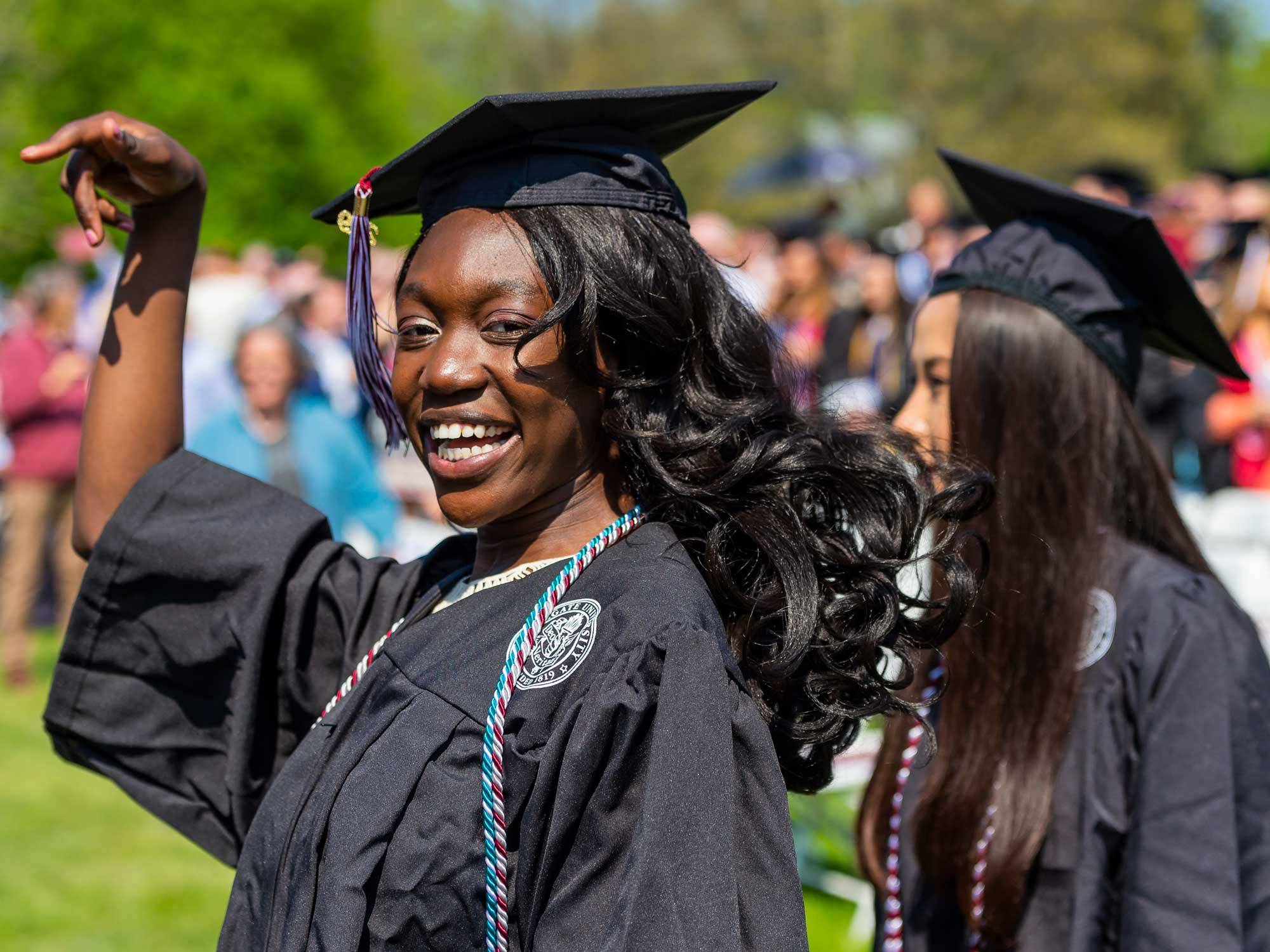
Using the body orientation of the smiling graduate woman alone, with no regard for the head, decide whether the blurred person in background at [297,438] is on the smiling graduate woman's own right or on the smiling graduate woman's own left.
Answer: on the smiling graduate woman's own right

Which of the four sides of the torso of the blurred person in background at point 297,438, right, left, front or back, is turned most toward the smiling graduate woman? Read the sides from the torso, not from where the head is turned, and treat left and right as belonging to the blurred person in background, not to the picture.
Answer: front

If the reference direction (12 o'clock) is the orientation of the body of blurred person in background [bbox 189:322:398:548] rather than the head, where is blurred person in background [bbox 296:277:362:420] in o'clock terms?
blurred person in background [bbox 296:277:362:420] is roughly at 6 o'clock from blurred person in background [bbox 189:322:398:548].

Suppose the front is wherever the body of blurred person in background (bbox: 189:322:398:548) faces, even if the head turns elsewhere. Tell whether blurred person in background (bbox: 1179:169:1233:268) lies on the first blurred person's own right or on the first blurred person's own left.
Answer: on the first blurred person's own left

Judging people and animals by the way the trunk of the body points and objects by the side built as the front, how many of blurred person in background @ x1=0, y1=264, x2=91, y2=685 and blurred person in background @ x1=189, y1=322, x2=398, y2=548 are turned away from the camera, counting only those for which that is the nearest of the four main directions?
0

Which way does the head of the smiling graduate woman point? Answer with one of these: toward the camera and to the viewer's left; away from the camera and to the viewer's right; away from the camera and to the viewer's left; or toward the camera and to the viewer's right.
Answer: toward the camera and to the viewer's left

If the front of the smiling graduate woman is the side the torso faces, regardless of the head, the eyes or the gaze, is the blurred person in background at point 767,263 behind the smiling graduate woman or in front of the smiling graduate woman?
behind

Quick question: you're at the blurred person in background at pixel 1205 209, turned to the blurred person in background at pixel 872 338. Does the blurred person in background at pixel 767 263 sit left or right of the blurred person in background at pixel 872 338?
right

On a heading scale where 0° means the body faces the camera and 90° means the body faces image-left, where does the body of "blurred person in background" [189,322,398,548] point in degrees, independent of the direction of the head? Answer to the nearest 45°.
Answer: approximately 0°

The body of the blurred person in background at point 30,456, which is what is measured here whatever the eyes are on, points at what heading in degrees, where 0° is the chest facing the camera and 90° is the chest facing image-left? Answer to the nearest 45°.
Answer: approximately 315°
